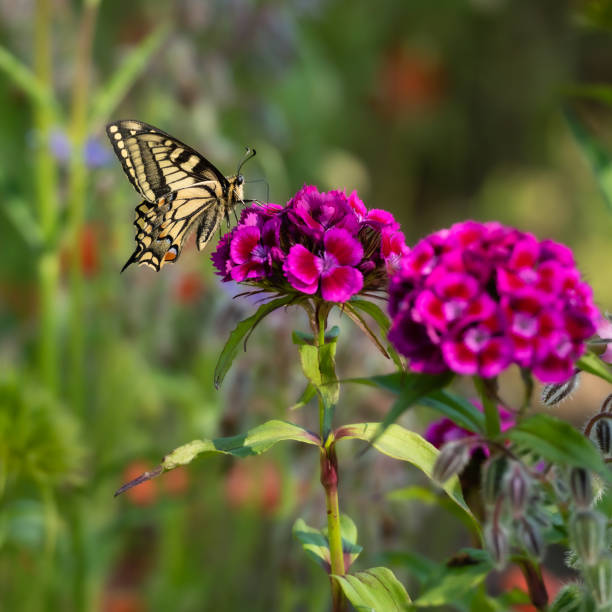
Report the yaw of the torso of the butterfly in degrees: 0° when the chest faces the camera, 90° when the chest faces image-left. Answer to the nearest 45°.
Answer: approximately 270°

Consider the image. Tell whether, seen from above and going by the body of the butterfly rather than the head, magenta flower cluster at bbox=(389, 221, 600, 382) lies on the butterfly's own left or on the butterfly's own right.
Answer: on the butterfly's own right
